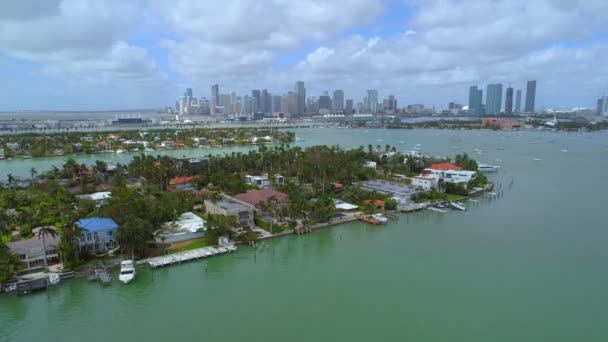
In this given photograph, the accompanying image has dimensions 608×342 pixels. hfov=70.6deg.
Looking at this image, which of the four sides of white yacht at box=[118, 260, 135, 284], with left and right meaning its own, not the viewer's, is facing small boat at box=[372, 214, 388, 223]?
left

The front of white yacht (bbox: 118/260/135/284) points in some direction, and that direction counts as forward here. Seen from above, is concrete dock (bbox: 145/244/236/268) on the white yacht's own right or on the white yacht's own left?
on the white yacht's own left

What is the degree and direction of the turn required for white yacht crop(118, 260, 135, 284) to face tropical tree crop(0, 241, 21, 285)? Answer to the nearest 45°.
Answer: approximately 90° to its right

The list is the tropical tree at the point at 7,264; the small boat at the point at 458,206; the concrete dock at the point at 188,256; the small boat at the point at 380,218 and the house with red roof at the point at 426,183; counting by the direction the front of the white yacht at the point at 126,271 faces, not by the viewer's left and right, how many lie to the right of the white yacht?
1

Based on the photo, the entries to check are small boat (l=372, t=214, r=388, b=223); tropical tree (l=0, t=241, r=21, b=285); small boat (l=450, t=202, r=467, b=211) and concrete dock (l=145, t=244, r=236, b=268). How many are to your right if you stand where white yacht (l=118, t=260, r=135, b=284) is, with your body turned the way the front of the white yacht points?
1

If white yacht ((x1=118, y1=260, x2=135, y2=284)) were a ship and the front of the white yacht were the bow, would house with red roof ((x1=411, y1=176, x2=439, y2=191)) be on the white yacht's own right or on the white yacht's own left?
on the white yacht's own left

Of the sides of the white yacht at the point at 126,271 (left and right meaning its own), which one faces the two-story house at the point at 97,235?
back

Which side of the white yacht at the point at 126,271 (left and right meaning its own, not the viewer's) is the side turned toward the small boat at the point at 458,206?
left

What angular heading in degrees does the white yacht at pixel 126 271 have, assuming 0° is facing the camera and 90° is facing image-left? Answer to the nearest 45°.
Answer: approximately 0°

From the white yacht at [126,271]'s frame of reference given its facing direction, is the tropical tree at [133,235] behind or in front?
behind

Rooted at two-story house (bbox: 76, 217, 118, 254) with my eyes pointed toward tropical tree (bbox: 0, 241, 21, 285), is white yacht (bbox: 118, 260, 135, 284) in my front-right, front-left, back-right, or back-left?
front-left
